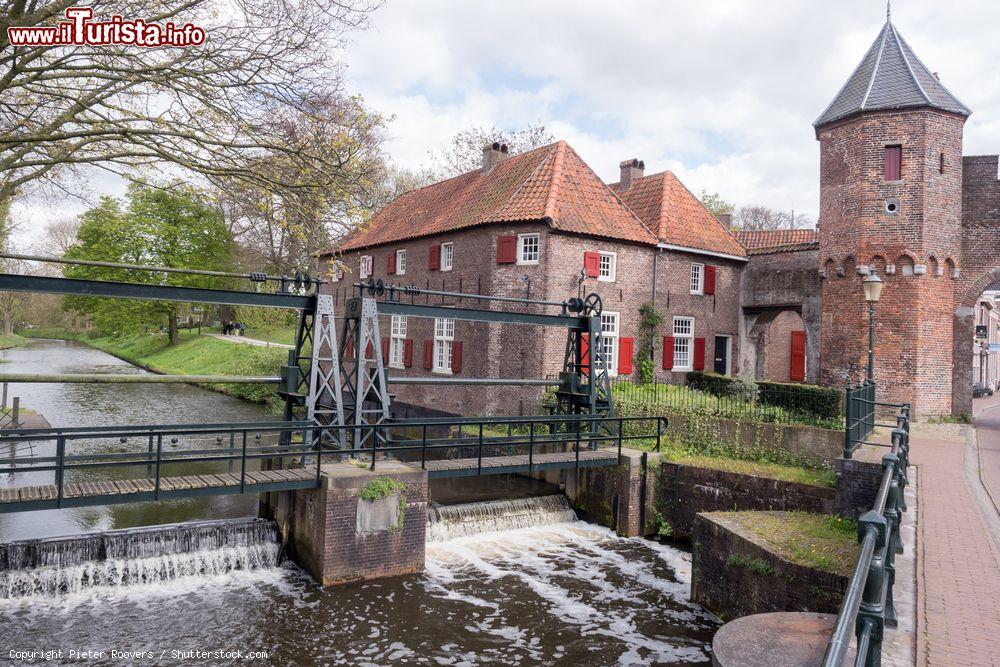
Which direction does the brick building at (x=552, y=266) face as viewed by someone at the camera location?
facing the viewer and to the right of the viewer

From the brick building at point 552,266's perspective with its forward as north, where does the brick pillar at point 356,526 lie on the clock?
The brick pillar is roughly at 2 o'clock from the brick building.

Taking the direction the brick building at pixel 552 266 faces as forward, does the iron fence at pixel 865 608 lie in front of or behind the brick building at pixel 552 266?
in front

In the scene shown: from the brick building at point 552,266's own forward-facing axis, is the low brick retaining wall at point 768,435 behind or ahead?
ahead

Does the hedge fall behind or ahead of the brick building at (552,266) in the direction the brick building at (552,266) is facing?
ahead
